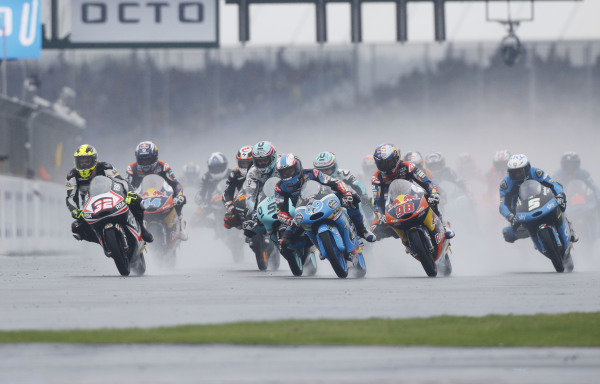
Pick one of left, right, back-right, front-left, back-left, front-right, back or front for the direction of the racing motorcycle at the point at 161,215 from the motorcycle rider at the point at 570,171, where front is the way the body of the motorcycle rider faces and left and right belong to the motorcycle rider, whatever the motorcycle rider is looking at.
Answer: front-right

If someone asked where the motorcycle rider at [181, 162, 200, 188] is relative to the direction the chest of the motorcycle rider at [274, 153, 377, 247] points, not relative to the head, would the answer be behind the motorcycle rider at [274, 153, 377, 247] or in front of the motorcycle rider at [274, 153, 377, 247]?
behind

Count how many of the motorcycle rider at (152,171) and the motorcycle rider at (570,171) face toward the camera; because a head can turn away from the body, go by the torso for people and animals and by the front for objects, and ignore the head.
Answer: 2

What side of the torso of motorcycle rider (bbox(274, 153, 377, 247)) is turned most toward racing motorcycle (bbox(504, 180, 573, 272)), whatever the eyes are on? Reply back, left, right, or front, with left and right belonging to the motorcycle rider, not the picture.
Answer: left

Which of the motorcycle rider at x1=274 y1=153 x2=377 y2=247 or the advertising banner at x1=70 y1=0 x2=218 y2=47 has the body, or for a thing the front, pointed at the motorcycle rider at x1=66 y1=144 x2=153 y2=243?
the advertising banner

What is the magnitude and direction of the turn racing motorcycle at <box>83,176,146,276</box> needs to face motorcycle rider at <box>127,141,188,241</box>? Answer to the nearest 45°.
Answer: approximately 180°

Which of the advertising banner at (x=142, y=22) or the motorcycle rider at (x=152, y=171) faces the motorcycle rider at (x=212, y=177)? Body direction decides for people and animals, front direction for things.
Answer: the advertising banner
